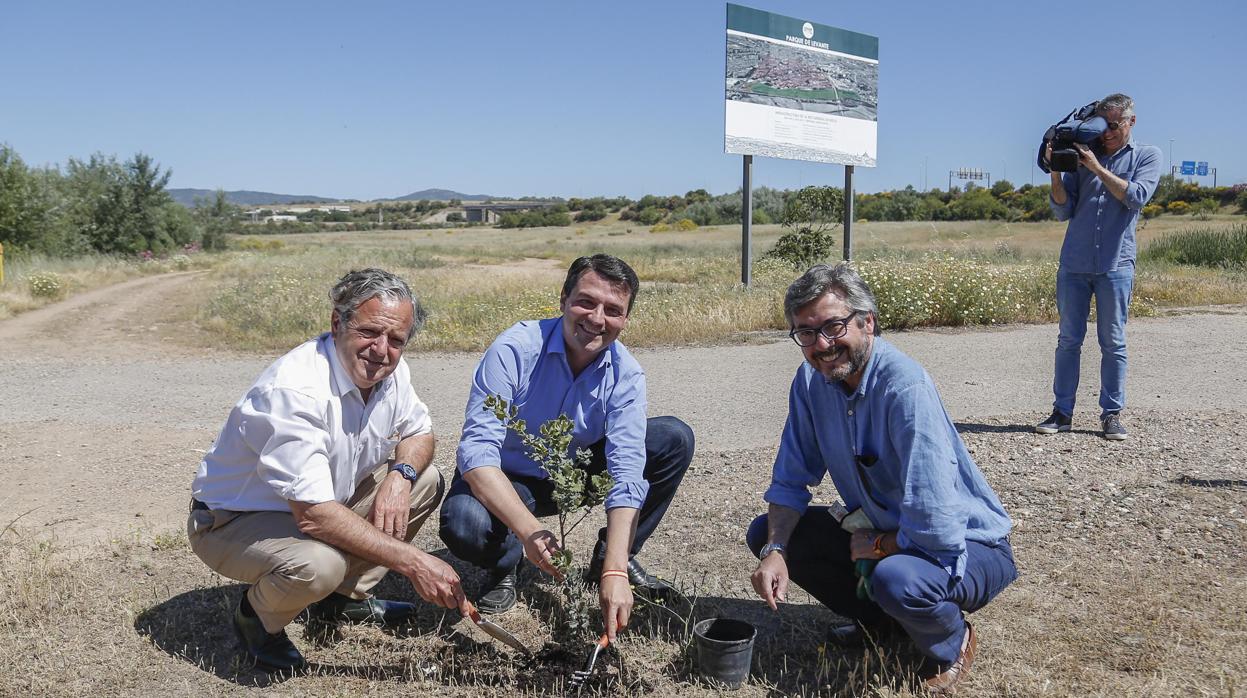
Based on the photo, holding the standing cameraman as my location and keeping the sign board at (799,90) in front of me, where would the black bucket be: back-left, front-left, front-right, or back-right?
back-left

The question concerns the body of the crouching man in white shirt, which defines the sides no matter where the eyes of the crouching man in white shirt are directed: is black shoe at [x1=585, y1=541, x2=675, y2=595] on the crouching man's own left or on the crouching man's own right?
on the crouching man's own left

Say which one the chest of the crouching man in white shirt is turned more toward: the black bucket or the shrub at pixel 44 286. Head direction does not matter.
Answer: the black bucket

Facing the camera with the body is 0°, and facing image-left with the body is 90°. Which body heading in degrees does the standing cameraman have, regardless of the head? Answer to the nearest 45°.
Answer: approximately 45°

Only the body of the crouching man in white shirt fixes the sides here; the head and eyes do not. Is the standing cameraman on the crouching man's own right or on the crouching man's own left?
on the crouching man's own left

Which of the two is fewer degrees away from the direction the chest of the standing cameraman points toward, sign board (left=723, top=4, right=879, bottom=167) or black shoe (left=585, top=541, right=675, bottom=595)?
the black shoe

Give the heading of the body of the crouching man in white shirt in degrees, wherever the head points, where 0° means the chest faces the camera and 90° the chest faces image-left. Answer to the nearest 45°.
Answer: approximately 315°
